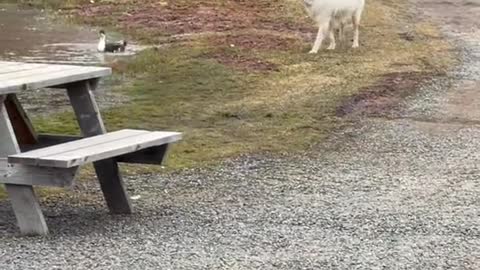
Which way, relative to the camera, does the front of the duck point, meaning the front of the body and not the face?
to the viewer's left

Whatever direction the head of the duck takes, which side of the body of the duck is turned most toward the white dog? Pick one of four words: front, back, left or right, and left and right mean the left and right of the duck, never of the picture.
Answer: back

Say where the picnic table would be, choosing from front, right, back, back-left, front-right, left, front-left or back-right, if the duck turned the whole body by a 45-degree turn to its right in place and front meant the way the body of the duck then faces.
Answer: back-left
